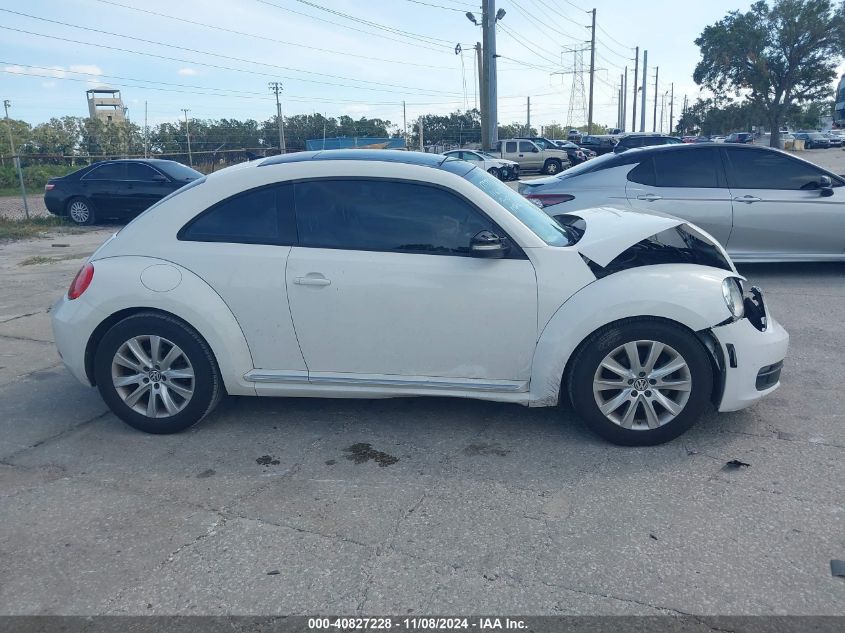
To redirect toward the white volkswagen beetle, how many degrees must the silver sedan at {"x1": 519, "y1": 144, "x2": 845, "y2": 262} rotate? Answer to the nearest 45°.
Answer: approximately 135° to its right

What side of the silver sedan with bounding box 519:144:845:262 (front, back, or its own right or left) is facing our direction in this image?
right

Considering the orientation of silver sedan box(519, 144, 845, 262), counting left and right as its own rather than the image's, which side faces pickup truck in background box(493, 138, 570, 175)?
left

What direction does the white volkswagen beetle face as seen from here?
to the viewer's right

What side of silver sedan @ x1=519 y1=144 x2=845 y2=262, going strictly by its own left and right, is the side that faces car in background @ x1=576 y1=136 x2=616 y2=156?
left

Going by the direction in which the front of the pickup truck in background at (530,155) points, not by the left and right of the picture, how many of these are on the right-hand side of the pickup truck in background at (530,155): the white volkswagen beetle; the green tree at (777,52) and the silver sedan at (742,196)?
2

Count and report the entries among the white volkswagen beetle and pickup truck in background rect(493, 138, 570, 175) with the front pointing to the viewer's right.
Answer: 2

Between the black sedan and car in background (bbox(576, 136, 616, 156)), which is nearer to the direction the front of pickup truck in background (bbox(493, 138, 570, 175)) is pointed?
the car in background

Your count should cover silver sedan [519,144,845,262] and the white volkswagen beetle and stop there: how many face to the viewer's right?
2

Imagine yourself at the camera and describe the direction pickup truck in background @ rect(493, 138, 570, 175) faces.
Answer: facing to the right of the viewer

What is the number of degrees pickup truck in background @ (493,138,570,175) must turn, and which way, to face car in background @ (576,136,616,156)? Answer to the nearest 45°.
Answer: approximately 45° to its left

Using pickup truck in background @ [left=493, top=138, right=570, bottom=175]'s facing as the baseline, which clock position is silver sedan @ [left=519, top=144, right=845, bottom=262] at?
The silver sedan is roughly at 3 o'clock from the pickup truck in background.

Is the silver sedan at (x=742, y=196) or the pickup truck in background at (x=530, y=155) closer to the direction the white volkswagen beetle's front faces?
the silver sedan

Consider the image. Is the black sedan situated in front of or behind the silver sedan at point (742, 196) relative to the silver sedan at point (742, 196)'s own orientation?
behind
